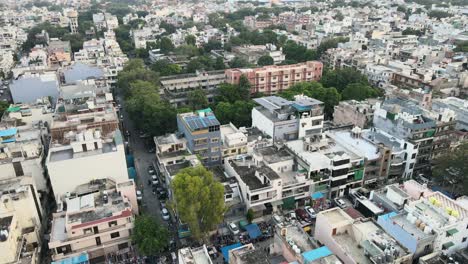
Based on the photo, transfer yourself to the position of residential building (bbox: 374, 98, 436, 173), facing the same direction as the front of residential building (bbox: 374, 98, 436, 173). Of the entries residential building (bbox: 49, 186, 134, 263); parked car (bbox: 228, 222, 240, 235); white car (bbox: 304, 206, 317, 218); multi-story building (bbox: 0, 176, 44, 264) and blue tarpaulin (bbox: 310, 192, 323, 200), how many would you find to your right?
5

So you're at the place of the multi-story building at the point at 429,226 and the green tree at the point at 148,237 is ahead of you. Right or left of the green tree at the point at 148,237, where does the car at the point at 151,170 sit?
right

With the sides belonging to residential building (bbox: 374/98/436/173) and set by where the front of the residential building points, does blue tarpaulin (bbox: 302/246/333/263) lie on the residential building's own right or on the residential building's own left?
on the residential building's own right

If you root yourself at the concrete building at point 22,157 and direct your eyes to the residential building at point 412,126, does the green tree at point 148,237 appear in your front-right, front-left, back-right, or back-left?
front-right

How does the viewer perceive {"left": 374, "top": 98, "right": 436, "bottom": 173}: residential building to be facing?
facing the viewer and to the right of the viewer

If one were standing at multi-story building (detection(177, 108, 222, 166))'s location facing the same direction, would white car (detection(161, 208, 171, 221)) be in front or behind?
in front

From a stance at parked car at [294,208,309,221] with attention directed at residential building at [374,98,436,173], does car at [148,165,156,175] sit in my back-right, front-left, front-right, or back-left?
back-left

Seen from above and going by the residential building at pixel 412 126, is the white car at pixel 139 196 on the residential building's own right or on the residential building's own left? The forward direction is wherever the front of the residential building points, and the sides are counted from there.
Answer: on the residential building's own right

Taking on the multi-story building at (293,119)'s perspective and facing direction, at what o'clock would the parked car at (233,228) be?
The parked car is roughly at 2 o'clock from the multi-story building.
